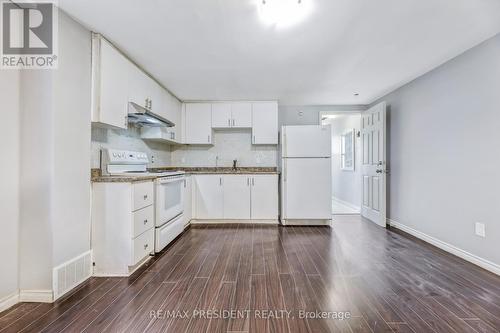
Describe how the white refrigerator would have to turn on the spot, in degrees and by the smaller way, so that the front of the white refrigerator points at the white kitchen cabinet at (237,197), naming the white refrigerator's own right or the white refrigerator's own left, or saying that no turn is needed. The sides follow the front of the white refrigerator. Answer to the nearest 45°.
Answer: approximately 90° to the white refrigerator's own right

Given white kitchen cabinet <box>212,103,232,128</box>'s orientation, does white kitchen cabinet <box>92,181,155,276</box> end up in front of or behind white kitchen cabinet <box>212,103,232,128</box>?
in front

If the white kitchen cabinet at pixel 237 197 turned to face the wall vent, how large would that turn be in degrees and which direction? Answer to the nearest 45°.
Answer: approximately 45° to its right

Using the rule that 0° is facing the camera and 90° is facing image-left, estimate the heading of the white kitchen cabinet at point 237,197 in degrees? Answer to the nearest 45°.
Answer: approximately 0°

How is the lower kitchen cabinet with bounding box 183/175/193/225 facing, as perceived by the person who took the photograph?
facing to the right of the viewer

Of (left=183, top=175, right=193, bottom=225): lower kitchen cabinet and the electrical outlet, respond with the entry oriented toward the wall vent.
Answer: the electrical outlet

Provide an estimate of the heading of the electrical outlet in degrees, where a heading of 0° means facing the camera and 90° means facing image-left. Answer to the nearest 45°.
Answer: approximately 45°

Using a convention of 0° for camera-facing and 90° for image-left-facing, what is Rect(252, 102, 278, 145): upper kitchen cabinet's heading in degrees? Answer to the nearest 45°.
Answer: approximately 0°

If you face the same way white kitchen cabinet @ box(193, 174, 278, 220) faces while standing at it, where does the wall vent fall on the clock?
The wall vent is roughly at 1 o'clock from the white kitchen cabinet.

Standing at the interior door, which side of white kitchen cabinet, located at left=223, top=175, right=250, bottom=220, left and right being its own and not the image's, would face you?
left
